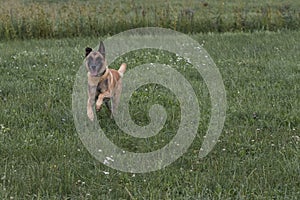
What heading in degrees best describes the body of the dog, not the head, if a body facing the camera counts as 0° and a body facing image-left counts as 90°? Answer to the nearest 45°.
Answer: approximately 45°
